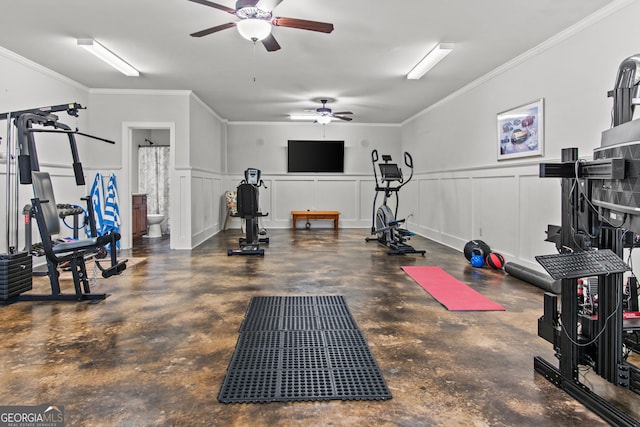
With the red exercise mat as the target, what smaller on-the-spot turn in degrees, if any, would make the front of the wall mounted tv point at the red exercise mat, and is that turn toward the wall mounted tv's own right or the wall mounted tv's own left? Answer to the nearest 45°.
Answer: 0° — it already faces it

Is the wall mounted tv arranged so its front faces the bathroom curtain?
no

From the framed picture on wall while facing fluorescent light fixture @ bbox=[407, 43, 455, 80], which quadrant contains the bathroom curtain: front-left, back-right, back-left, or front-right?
front-right

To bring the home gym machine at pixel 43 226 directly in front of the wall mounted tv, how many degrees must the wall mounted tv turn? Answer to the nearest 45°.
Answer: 0° — it already faces it

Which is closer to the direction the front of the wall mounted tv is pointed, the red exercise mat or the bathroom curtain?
the red exercise mat

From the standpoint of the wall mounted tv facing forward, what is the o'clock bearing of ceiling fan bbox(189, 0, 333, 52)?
The ceiling fan is roughly at 12 o'clock from the wall mounted tv.

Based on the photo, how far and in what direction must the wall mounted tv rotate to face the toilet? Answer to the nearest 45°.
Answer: approximately 45° to its right

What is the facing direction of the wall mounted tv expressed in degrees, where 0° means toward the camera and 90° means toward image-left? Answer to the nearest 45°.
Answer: approximately 0°

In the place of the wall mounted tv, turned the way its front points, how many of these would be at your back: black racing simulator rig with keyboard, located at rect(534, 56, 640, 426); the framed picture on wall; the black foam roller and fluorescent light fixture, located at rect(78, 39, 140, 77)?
0

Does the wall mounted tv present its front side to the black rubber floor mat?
yes

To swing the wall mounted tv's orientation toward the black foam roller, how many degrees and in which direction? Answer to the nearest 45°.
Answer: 0° — it already faces it

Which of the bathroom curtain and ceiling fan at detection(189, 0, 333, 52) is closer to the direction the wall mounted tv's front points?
the ceiling fan

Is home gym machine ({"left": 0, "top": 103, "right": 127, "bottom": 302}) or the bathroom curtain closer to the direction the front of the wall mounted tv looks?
the home gym machine
